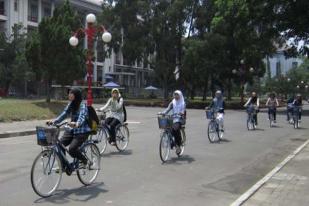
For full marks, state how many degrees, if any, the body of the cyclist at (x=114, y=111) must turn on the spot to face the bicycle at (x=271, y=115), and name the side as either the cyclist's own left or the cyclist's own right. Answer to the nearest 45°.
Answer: approximately 180°

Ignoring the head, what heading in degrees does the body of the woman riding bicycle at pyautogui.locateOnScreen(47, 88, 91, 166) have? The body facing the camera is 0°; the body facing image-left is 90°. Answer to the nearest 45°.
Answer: approximately 45°

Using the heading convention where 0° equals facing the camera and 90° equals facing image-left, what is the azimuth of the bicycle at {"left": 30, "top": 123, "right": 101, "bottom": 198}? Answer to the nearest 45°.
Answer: approximately 45°

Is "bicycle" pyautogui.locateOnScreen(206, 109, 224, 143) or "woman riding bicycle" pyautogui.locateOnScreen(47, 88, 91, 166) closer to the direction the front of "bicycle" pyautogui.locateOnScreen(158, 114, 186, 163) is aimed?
the woman riding bicycle

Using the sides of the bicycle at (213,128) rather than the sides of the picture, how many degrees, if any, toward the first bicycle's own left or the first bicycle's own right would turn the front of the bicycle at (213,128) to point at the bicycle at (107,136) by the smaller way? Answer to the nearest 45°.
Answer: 0° — it already faces it

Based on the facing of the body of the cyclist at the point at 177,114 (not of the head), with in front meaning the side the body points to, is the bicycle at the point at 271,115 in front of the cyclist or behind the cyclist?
behind

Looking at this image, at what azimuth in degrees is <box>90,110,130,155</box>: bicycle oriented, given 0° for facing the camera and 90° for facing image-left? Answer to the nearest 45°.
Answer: approximately 45°
